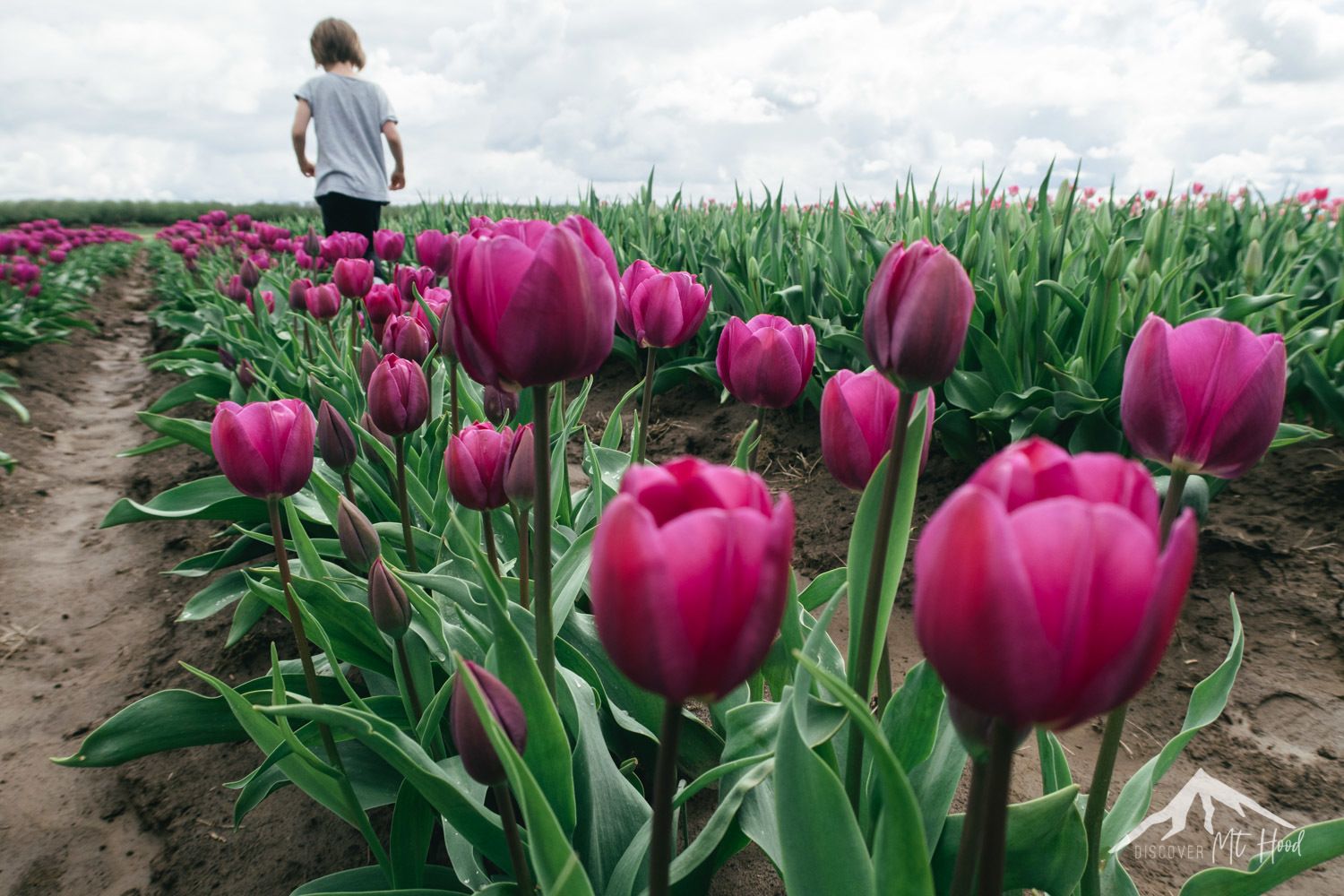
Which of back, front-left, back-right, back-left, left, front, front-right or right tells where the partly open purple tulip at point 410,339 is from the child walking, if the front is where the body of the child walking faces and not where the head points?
back

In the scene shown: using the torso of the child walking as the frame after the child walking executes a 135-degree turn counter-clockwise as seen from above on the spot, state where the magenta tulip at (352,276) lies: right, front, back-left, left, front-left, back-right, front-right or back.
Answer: front-left

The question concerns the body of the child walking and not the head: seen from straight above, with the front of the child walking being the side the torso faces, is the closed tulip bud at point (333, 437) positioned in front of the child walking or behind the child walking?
behind

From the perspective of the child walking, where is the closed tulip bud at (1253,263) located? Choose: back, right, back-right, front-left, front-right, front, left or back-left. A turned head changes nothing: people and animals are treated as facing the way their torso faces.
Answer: back-right

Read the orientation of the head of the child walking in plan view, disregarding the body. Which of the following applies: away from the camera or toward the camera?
away from the camera

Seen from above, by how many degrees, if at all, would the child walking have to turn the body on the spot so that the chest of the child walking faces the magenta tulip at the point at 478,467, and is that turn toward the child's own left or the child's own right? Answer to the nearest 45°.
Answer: approximately 180°

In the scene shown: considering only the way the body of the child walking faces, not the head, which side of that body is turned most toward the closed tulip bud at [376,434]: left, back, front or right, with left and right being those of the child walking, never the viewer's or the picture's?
back

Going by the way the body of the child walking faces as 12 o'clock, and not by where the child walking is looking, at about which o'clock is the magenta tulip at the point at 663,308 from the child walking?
The magenta tulip is roughly at 6 o'clock from the child walking.

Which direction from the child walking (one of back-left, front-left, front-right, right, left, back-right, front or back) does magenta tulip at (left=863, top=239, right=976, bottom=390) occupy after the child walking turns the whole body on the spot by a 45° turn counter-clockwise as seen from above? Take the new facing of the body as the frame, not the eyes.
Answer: back-left

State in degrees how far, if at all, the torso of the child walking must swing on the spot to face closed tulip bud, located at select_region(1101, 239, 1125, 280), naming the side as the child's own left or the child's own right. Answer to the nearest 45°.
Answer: approximately 135° to the child's own right

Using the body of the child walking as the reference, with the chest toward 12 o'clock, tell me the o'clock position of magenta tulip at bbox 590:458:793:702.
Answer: The magenta tulip is roughly at 6 o'clock from the child walking.

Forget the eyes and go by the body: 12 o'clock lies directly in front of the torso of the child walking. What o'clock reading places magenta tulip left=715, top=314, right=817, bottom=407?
The magenta tulip is roughly at 6 o'clock from the child walking.

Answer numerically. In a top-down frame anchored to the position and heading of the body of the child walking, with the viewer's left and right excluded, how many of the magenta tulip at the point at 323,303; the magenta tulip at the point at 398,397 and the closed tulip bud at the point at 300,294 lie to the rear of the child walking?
3

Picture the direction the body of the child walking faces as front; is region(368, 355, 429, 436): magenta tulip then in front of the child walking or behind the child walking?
behind

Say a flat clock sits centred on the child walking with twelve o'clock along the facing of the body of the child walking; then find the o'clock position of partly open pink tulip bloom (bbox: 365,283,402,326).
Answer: The partly open pink tulip bloom is roughly at 6 o'clock from the child walking.

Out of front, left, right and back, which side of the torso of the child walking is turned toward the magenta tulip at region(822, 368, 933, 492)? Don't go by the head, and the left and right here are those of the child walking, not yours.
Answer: back

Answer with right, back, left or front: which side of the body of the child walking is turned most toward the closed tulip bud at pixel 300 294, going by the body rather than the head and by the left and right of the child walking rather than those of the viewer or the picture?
back

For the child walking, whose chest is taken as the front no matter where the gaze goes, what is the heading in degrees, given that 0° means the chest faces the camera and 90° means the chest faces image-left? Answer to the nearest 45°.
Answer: approximately 180°

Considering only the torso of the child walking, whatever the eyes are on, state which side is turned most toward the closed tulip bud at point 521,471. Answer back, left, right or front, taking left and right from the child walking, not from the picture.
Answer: back
